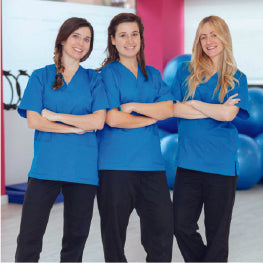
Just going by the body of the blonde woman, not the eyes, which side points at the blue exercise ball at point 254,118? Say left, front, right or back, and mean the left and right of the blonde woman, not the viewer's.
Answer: back

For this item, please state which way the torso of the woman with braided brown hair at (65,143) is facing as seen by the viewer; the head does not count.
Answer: toward the camera

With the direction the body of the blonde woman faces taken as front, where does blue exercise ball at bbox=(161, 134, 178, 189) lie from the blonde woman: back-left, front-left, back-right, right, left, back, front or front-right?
back

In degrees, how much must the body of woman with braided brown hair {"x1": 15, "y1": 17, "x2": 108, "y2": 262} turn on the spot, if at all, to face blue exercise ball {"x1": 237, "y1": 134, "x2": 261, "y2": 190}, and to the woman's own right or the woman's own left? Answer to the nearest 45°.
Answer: approximately 135° to the woman's own left

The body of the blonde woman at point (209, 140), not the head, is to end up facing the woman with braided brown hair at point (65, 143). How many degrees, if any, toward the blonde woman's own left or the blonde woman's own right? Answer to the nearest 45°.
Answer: approximately 45° to the blonde woman's own right

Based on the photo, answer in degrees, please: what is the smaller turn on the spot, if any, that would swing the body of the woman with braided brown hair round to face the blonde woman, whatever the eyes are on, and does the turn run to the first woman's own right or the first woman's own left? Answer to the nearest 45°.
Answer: approximately 90° to the first woman's own left

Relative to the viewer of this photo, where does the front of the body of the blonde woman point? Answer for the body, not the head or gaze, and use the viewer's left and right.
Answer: facing the viewer

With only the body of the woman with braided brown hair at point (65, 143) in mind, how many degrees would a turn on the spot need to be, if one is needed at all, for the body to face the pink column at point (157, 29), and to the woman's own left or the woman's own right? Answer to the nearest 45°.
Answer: approximately 180°

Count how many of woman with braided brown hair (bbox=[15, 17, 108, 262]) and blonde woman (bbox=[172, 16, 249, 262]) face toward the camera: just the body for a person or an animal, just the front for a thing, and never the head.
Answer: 2

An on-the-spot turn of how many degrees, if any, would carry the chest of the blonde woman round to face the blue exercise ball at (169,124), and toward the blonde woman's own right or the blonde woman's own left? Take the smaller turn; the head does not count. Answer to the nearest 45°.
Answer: approximately 180°
